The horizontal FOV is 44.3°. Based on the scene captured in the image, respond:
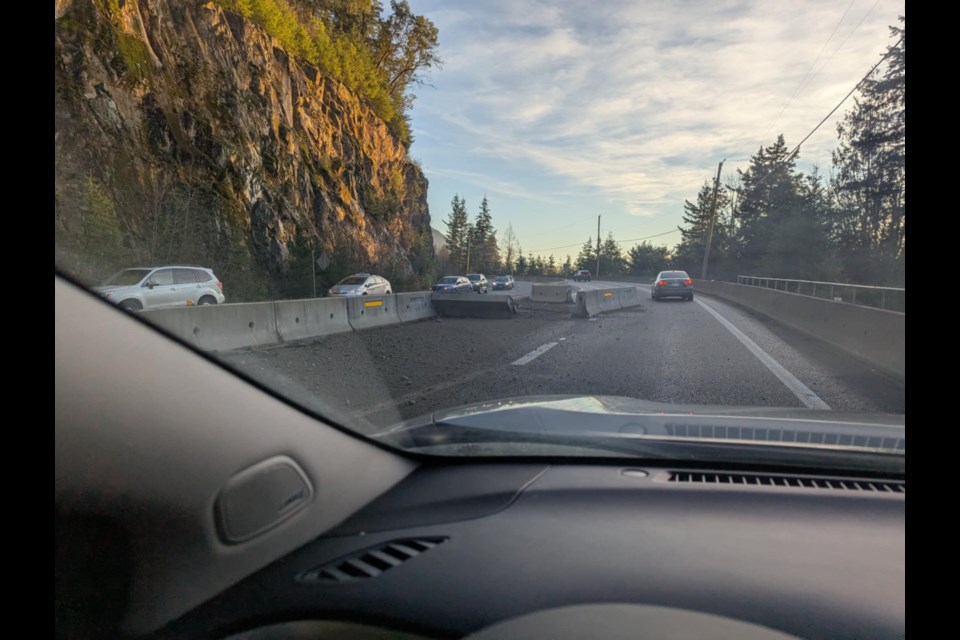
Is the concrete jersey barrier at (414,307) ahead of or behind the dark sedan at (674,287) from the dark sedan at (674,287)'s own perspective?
behind

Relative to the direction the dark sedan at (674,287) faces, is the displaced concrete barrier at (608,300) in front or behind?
behind

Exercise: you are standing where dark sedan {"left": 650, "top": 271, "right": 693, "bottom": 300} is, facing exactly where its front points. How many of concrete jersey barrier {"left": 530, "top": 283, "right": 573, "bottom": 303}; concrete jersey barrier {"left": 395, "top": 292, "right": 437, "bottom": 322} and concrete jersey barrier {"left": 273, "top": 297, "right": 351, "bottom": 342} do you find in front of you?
0

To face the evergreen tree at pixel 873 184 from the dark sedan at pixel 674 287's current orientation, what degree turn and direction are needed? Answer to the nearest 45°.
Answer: approximately 45° to its right

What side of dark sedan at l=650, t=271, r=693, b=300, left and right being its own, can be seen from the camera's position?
back

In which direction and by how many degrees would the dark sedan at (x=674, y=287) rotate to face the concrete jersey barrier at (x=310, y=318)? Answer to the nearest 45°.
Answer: approximately 180°

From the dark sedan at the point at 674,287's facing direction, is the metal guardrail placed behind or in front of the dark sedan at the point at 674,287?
behind

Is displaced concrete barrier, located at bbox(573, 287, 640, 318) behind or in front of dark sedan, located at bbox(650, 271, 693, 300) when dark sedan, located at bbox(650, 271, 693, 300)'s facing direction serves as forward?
behind

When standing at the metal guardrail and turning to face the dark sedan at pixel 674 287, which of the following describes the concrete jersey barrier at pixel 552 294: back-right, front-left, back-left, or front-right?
front-left

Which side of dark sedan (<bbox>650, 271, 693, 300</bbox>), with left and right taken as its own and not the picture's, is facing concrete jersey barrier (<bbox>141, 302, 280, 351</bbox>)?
back

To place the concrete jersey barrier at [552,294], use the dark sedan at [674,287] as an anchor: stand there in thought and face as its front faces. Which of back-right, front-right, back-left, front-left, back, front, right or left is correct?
back-left

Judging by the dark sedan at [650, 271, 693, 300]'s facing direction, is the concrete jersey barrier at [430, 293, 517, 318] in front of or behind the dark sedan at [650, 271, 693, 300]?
behind
